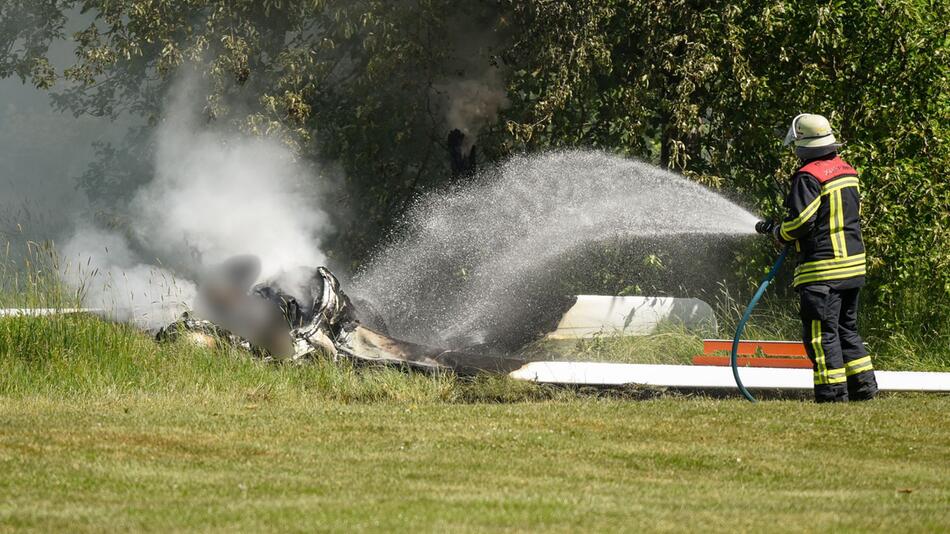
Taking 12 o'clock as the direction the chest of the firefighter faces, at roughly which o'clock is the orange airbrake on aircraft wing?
The orange airbrake on aircraft wing is roughly at 1 o'clock from the firefighter.

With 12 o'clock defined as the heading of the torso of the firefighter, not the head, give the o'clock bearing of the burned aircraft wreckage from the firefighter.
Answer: The burned aircraft wreckage is roughly at 11 o'clock from the firefighter.

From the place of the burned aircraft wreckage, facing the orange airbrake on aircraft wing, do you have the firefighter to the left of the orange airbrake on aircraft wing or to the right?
right

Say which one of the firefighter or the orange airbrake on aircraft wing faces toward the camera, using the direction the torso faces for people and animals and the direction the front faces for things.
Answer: the orange airbrake on aircraft wing

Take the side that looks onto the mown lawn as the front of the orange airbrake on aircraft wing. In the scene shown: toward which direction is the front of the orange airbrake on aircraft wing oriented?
toward the camera

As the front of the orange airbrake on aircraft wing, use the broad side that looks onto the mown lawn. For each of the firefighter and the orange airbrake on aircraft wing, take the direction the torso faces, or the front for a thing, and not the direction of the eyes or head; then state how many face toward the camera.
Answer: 1

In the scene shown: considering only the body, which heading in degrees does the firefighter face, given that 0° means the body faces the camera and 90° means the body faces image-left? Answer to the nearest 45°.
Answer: approximately 135°

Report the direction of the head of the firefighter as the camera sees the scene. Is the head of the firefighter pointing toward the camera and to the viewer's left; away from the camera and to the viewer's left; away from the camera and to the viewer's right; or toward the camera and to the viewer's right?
away from the camera and to the viewer's left
